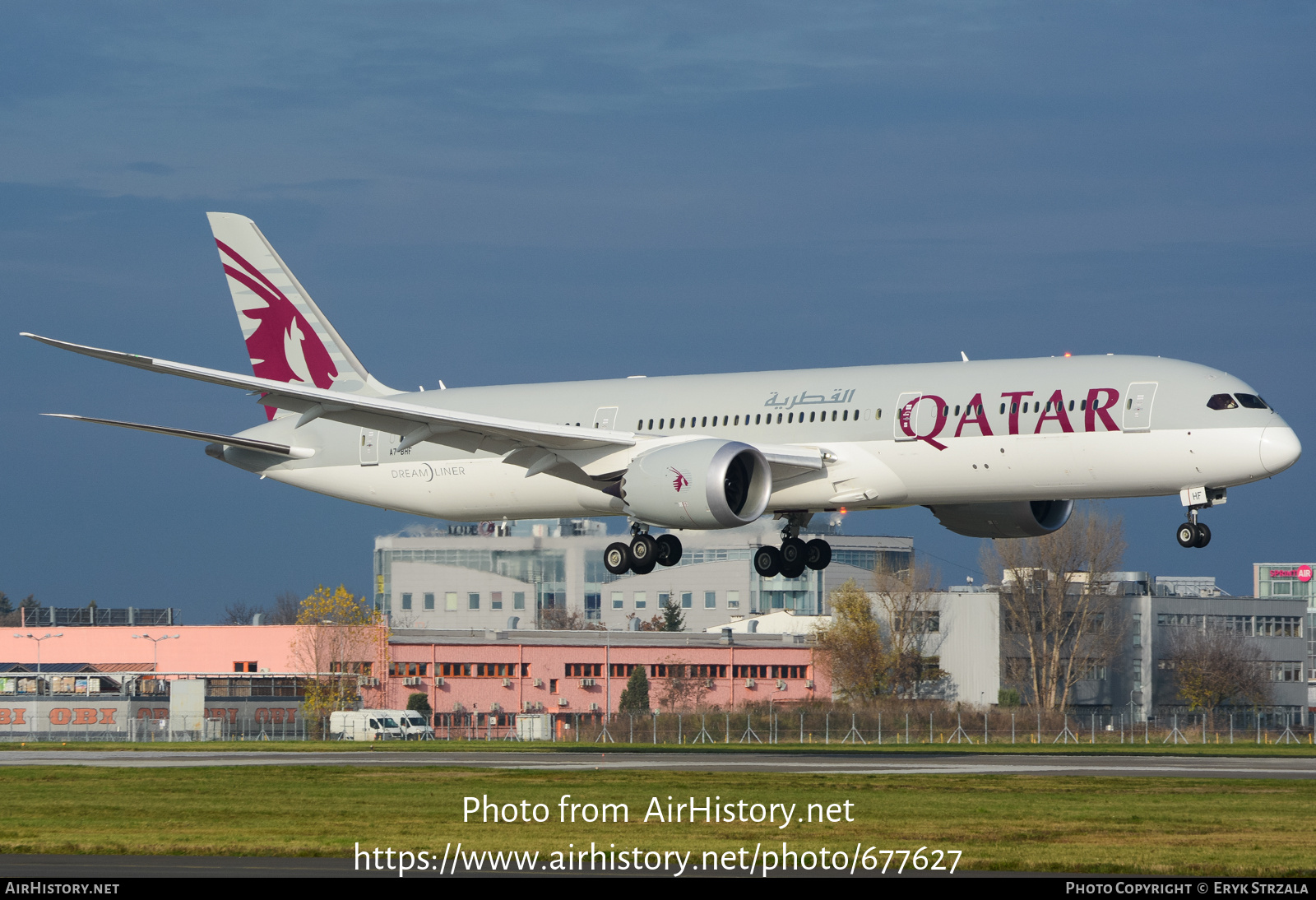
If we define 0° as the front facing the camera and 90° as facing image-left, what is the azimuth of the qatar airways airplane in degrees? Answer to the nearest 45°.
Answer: approximately 315°
